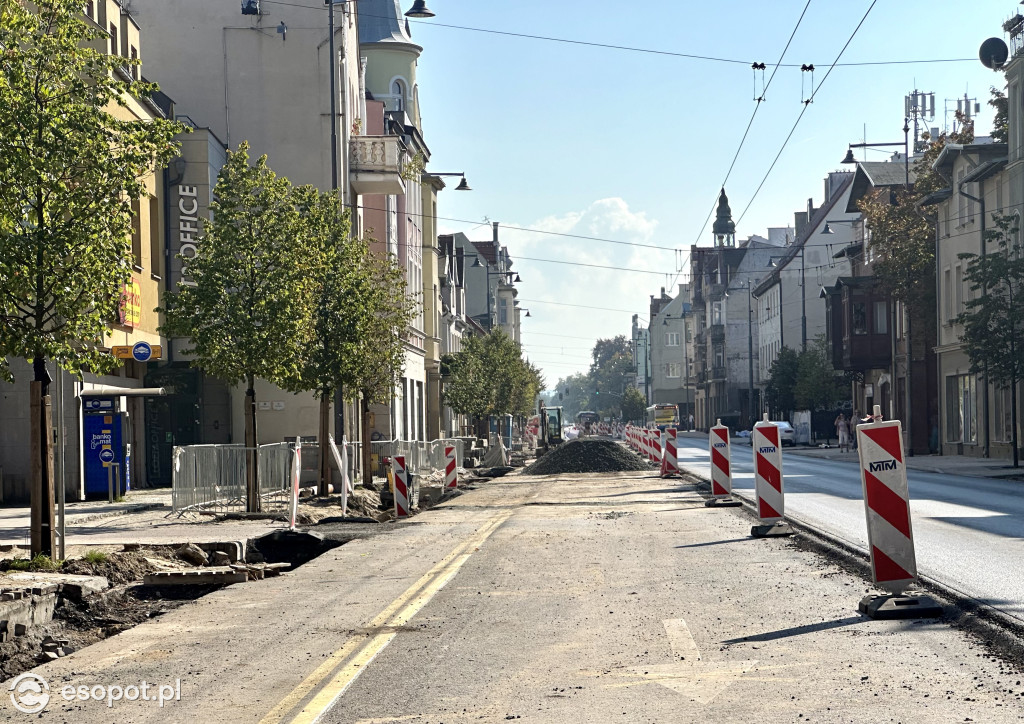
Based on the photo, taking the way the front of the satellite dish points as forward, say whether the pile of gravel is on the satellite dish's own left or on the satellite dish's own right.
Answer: on the satellite dish's own left

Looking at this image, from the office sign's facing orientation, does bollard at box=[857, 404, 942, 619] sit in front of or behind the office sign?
in front

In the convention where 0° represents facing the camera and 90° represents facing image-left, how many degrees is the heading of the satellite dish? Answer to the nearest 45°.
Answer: approximately 180°

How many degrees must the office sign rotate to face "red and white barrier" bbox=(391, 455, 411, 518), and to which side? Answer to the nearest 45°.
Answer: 0° — it already faces it
